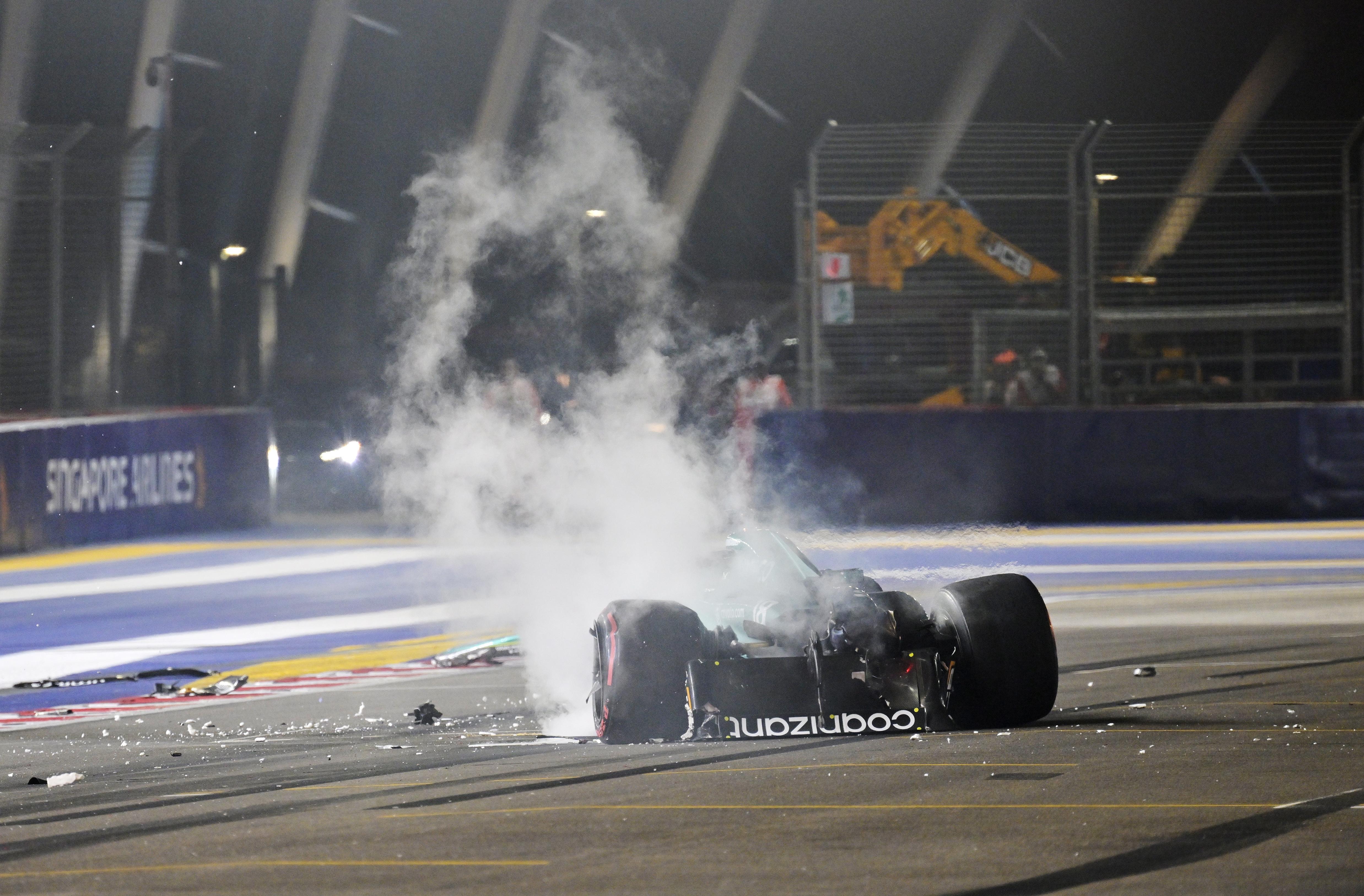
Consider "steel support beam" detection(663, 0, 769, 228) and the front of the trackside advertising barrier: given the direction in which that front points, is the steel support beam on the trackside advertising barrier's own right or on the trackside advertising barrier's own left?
on the trackside advertising barrier's own left

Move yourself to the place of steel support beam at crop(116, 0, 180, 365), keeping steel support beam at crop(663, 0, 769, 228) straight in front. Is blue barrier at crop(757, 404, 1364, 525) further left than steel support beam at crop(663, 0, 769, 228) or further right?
right

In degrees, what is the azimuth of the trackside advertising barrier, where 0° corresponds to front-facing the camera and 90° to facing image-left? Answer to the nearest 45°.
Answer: approximately 315°

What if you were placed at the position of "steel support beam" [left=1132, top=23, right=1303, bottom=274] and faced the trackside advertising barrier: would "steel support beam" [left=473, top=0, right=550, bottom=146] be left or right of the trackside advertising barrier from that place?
right

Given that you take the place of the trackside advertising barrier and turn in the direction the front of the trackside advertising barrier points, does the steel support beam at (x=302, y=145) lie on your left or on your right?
on your left
